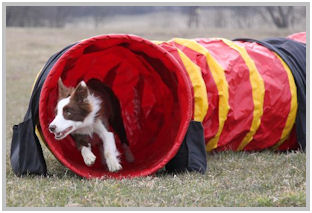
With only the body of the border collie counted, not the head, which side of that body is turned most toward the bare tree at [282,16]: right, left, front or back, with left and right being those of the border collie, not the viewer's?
back

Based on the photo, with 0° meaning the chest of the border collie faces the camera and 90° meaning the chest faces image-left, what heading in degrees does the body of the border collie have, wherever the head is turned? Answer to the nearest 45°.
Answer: approximately 45°
